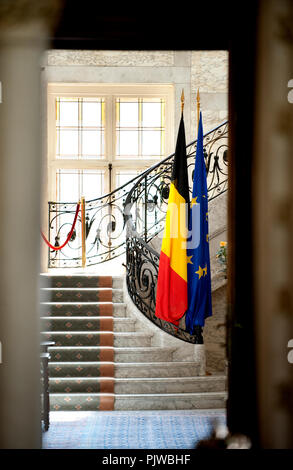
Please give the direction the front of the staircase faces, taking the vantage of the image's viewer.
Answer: facing the viewer

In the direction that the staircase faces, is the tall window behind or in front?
behind
